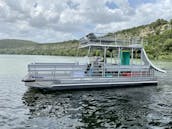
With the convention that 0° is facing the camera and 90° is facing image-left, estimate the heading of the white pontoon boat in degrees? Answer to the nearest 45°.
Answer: approximately 90°
